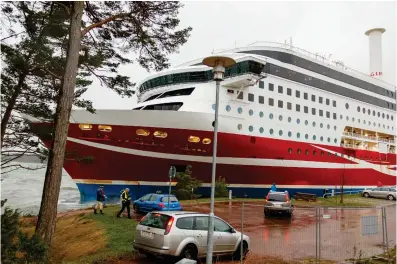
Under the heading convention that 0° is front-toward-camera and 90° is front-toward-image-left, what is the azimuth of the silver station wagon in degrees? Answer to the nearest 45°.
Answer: approximately 225°

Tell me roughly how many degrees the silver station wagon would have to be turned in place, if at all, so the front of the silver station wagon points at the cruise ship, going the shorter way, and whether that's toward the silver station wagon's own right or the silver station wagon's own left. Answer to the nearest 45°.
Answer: approximately 45° to the silver station wagon's own left

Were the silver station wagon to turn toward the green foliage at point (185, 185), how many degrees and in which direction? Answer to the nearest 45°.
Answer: approximately 45° to its left

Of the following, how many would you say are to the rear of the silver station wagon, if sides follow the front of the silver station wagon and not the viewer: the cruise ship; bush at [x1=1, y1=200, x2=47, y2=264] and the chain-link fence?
1

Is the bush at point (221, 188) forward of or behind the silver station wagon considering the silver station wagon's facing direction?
forward

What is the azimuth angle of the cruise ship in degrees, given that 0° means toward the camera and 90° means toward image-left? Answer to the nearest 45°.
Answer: approximately 45°

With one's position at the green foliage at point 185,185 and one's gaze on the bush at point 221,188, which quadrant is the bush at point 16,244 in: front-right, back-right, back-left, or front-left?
back-right

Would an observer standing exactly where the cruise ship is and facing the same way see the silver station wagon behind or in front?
in front

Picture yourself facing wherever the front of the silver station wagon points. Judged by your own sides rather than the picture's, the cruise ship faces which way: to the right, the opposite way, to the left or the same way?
the opposite way

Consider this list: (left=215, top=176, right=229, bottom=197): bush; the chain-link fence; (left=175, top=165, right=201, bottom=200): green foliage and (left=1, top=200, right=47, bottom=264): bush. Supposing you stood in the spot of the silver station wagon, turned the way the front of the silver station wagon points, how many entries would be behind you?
1
